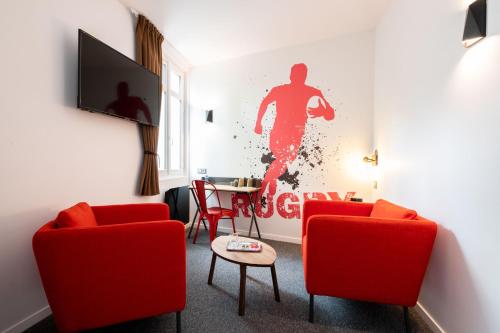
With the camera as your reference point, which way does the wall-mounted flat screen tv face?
facing the viewer and to the right of the viewer

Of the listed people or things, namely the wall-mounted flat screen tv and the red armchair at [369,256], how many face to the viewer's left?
1

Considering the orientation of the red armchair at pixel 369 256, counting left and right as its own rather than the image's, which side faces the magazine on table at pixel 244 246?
front

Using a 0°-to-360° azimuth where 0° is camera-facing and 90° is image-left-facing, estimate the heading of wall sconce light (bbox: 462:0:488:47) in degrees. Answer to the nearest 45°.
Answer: approximately 45°

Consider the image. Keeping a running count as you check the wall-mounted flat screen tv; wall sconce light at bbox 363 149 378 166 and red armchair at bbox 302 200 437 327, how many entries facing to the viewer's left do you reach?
2

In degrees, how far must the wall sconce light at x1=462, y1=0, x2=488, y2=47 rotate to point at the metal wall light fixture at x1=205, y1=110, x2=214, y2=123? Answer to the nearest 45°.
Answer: approximately 45° to its right

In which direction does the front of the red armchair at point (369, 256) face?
to the viewer's left

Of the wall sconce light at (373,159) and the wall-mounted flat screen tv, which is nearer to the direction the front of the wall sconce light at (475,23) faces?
the wall-mounted flat screen tv

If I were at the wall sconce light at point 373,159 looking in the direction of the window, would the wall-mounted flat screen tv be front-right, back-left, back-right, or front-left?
front-left

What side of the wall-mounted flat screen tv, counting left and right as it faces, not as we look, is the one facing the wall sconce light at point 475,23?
front

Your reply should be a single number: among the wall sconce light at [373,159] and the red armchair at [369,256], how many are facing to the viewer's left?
2

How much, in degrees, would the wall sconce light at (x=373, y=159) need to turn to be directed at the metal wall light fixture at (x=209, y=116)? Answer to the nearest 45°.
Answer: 0° — it already faces it

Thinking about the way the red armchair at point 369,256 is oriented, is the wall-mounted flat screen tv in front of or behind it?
in front

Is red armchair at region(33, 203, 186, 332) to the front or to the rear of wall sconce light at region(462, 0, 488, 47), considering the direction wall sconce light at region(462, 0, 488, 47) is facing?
to the front

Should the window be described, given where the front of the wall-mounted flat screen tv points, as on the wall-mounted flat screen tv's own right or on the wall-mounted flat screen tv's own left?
on the wall-mounted flat screen tv's own left

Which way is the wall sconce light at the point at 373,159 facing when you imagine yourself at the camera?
facing to the left of the viewer
